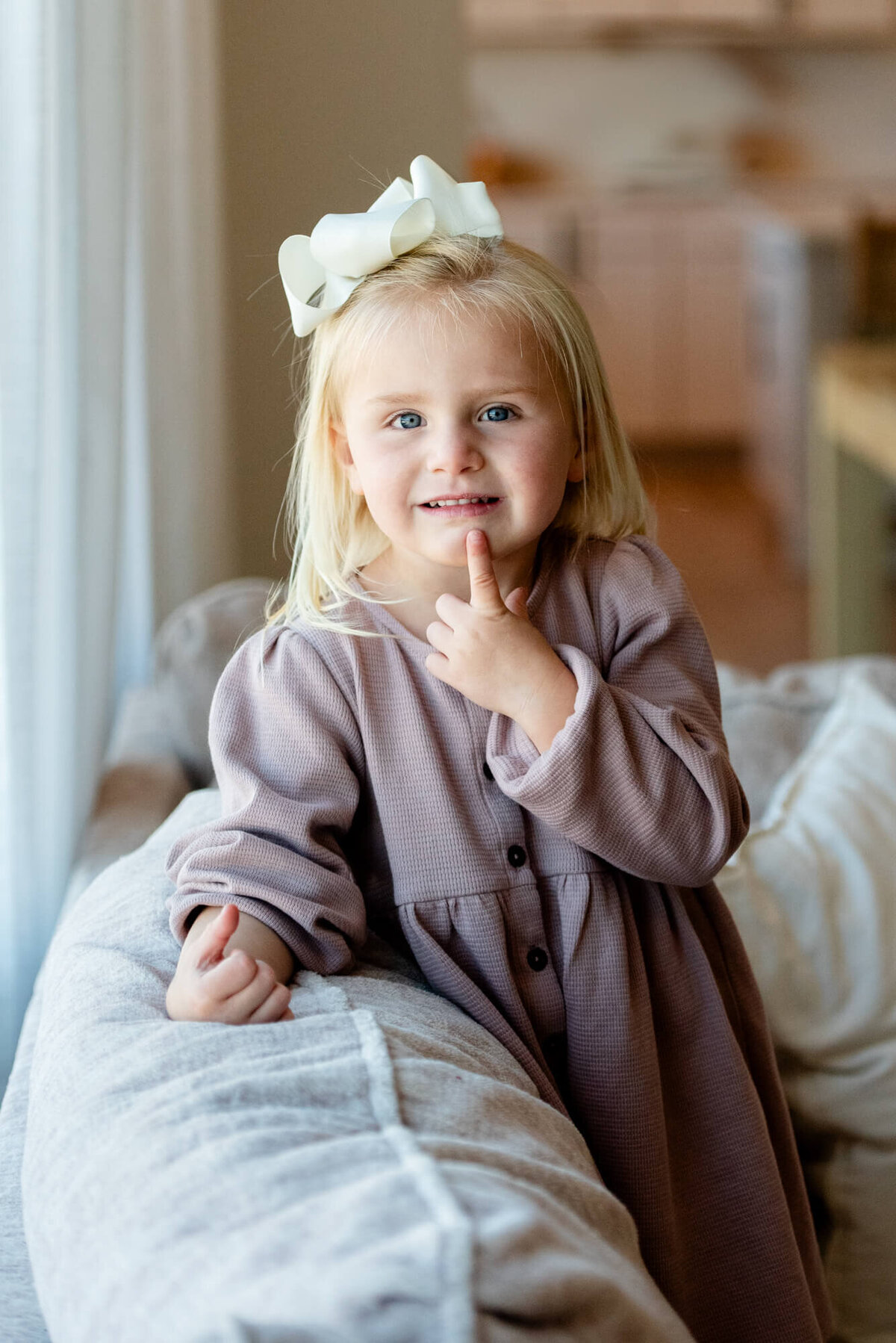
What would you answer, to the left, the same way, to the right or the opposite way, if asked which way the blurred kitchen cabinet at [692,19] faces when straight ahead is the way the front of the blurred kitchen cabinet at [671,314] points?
the same way

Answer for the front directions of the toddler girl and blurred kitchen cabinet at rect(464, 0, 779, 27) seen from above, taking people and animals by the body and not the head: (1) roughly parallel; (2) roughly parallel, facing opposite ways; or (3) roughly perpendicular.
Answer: roughly parallel

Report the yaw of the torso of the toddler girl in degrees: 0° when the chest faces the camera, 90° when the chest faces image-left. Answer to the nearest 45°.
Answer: approximately 0°

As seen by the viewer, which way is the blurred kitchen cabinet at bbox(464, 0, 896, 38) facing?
toward the camera

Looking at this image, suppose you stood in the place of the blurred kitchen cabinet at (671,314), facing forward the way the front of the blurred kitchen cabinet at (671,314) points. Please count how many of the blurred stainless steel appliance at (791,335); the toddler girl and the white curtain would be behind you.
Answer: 0

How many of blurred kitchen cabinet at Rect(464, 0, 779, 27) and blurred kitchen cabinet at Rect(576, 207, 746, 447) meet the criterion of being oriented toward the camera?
2

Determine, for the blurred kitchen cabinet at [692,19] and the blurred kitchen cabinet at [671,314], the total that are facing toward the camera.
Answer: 2

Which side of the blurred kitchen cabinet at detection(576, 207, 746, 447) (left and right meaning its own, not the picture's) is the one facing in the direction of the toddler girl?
front

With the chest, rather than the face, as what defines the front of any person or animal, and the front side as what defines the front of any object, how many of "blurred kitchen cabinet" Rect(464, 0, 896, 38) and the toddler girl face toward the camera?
2

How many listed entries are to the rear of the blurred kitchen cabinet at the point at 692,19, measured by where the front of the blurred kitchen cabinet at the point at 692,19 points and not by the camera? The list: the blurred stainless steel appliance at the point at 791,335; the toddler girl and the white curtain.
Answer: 0

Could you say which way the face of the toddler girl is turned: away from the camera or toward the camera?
toward the camera

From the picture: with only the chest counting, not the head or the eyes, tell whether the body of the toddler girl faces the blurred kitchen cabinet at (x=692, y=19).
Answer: no
